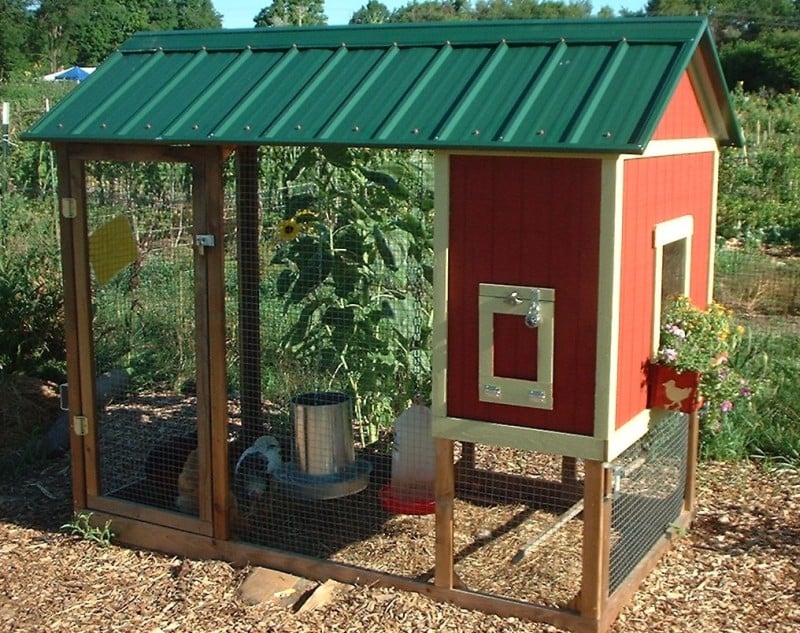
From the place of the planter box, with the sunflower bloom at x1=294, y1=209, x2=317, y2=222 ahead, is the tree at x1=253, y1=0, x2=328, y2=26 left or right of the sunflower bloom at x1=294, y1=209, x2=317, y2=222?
right

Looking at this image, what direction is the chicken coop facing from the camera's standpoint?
toward the camera

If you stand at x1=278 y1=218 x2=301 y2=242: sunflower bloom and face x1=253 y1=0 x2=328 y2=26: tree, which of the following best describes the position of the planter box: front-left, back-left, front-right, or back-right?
back-right

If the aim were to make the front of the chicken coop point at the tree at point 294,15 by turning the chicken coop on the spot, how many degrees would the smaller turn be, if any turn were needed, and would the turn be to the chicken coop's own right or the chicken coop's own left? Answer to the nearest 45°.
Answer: approximately 180°
